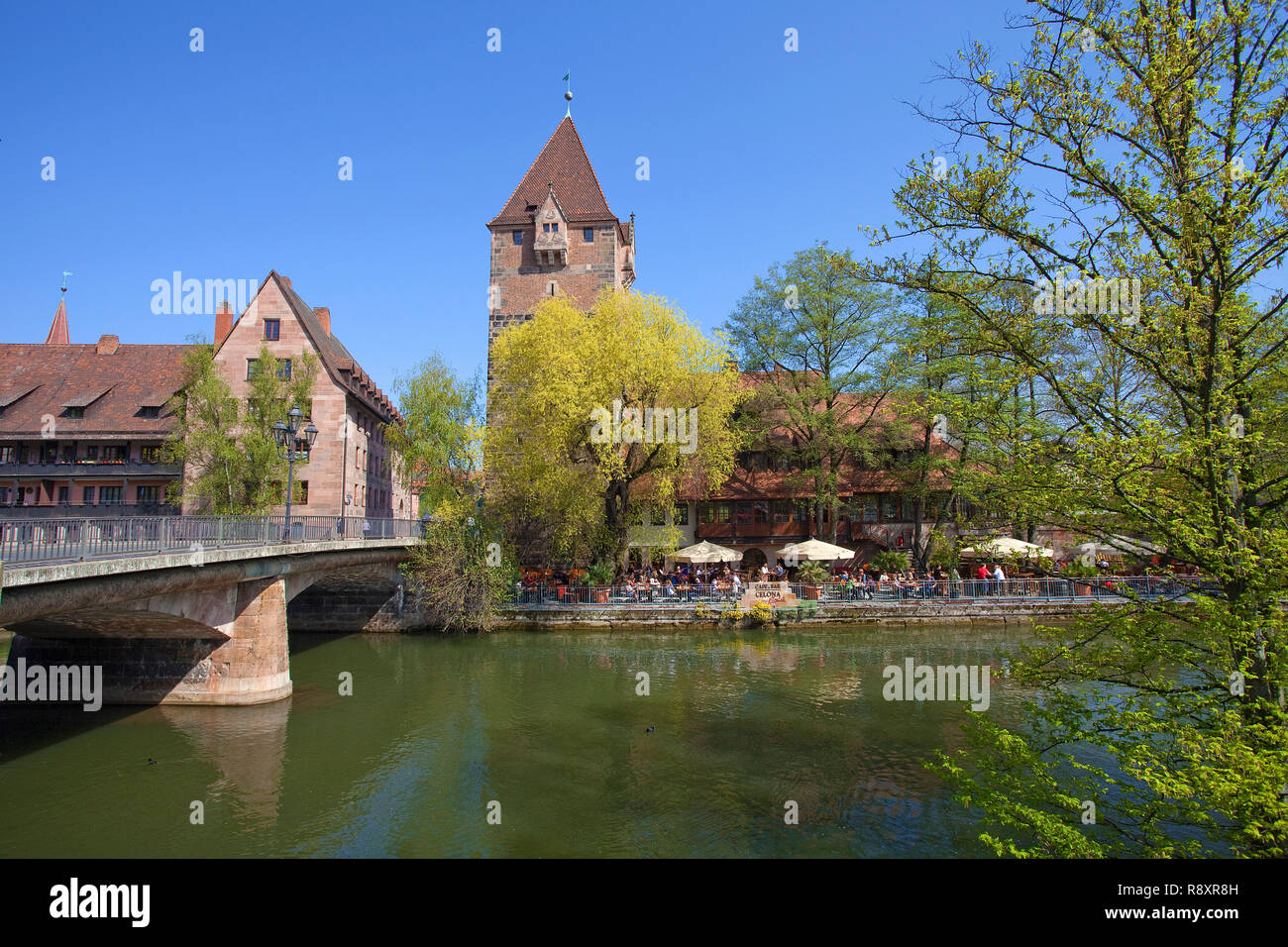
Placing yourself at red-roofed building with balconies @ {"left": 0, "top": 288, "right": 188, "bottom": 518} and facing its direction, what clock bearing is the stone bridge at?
The stone bridge is roughly at 12 o'clock from the red-roofed building with balconies.

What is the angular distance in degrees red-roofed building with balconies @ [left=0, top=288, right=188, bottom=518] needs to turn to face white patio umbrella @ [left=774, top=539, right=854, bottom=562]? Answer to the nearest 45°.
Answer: approximately 45° to its left

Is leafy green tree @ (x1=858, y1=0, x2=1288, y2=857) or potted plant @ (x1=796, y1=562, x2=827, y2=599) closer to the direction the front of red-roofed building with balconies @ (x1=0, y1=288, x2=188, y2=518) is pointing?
the leafy green tree

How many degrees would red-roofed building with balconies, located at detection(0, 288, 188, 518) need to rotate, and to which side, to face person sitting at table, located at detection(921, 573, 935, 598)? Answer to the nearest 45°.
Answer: approximately 45° to its left

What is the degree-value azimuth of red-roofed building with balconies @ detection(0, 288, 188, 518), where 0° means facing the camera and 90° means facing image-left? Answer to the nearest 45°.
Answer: approximately 0°
